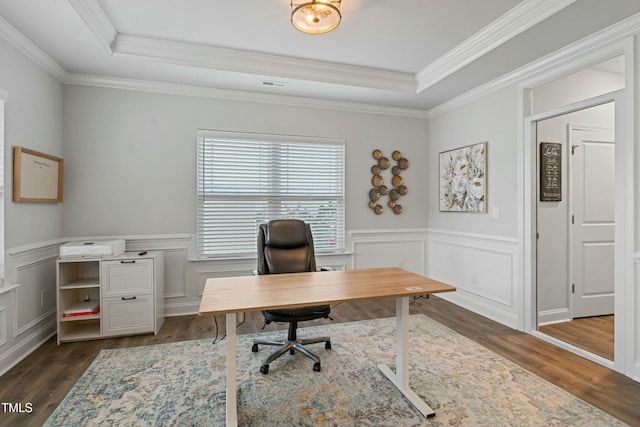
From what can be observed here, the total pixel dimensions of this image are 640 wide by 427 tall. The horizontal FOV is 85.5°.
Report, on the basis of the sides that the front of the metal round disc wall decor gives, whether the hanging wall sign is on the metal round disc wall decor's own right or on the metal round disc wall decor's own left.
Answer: on the metal round disc wall decor's own left

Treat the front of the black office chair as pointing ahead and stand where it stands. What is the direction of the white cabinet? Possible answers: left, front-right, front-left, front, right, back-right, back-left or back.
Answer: right

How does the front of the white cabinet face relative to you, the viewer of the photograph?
facing the viewer

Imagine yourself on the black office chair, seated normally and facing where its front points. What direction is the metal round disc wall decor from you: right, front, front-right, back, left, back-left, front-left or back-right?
back-left

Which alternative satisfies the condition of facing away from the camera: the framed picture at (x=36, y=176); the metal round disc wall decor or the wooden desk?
the wooden desk

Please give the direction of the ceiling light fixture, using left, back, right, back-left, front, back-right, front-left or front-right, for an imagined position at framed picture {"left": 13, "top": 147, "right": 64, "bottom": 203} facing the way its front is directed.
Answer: front

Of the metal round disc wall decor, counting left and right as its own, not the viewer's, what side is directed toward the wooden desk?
front

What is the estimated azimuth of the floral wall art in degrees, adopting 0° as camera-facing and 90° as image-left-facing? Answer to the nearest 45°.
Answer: approximately 45°

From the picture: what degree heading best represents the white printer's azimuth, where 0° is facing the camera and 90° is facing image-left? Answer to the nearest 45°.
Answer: approximately 0°

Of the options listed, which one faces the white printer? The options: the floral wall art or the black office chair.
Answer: the floral wall art

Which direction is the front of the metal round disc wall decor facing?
toward the camera

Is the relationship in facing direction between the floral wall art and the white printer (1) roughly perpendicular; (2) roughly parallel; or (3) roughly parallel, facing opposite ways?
roughly perpendicular

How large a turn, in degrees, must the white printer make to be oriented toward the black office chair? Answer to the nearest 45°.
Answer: approximately 45° to its left

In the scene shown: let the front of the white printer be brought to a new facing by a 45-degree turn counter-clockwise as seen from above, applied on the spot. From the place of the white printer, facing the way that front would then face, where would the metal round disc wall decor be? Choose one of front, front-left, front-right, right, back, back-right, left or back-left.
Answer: front-left

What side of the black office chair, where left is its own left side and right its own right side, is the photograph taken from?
front

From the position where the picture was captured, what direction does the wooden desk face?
facing away from the viewer
